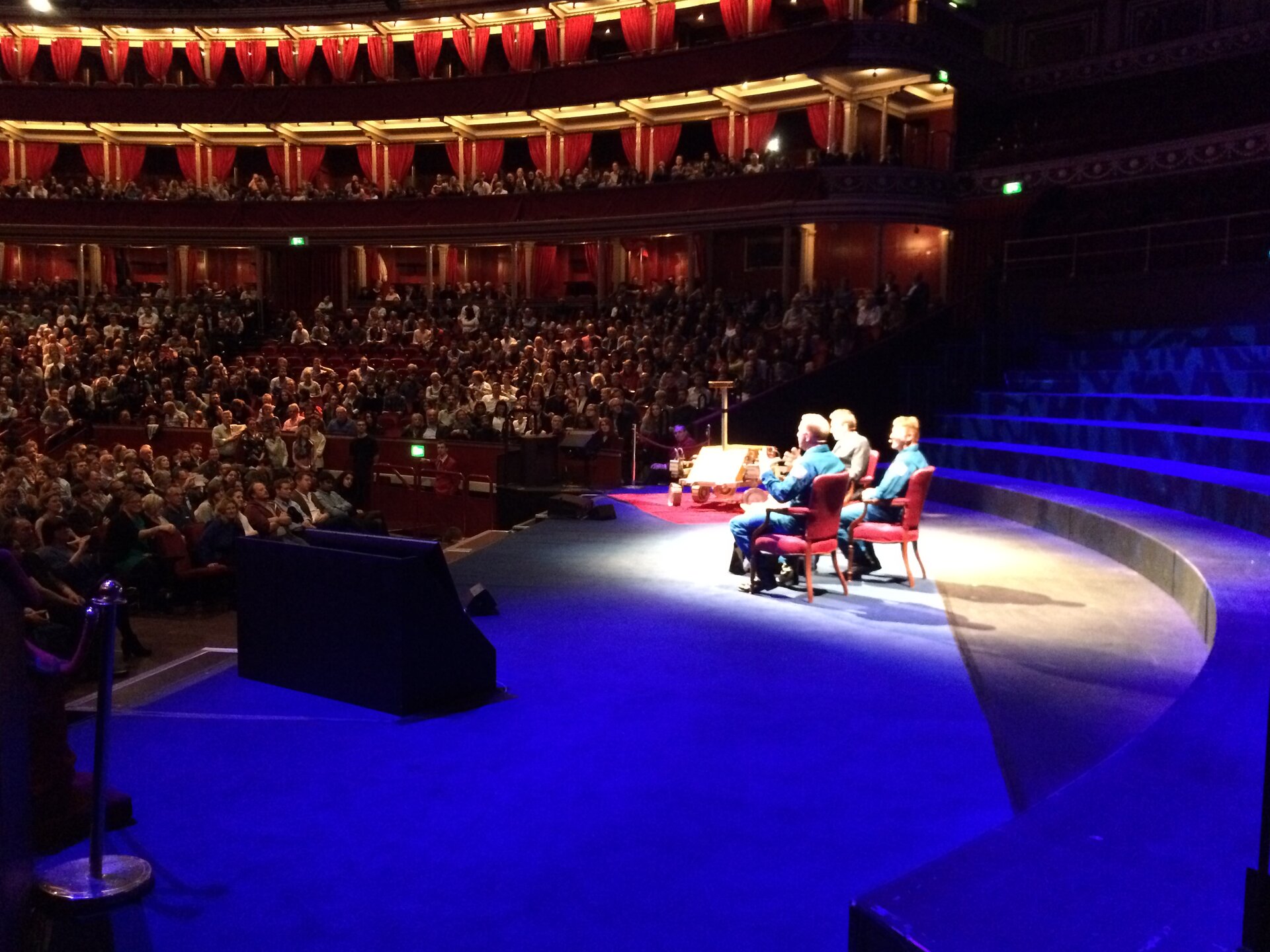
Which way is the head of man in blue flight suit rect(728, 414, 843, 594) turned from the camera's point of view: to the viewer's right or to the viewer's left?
to the viewer's left

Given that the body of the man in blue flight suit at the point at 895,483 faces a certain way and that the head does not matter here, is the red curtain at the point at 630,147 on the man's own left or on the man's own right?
on the man's own right

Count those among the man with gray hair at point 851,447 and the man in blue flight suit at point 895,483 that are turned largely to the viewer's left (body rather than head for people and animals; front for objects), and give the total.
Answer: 2

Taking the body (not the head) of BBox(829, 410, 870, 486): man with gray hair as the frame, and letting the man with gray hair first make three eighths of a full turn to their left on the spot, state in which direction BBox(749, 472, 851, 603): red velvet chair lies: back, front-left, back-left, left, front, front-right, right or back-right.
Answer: front-right

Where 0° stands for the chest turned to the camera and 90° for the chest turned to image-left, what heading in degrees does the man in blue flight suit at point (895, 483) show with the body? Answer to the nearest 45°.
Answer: approximately 90°

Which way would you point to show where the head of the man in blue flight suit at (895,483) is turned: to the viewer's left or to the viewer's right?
to the viewer's left

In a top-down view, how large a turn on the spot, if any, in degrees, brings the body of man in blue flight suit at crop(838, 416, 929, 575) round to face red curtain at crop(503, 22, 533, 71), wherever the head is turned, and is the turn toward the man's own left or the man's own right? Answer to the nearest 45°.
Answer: approximately 45° to the man's own right

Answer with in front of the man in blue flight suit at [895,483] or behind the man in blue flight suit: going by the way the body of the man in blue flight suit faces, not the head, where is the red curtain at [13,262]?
in front

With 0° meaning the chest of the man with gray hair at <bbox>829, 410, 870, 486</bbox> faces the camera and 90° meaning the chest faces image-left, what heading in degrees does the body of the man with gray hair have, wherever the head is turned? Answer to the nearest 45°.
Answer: approximately 90°

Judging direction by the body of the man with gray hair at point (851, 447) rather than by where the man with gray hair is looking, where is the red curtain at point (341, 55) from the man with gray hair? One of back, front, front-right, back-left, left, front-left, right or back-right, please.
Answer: front-right

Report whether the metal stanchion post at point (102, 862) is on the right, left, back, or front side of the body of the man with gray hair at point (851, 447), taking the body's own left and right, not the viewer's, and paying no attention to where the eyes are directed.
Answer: left

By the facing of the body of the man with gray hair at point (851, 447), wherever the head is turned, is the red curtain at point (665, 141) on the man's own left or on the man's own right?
on the man's own right
